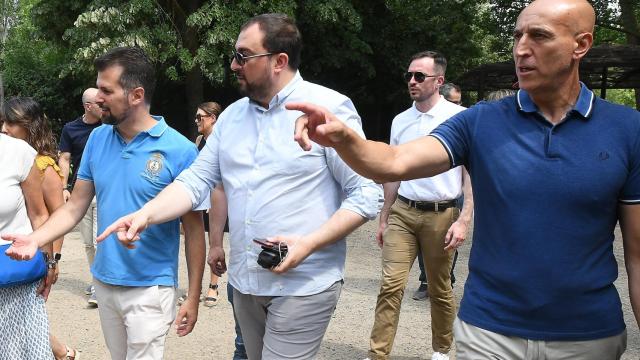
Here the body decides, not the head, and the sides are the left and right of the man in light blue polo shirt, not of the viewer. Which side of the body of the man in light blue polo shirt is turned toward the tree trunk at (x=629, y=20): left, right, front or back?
back

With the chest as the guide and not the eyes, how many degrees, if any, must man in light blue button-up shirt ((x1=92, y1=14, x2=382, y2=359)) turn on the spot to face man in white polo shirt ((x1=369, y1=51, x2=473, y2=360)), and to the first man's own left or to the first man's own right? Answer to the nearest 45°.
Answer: approximately 180°

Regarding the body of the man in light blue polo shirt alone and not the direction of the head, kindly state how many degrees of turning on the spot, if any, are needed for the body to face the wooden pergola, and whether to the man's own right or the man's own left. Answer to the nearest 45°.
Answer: approximately 180°

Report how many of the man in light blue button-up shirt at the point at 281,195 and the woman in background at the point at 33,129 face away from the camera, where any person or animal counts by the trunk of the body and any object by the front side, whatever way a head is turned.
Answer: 0

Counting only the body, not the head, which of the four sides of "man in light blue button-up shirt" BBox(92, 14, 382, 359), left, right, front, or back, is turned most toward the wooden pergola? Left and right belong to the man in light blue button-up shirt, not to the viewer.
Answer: back

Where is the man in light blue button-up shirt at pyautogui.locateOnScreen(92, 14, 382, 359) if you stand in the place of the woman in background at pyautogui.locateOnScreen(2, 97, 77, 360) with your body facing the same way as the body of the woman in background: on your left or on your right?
on your left

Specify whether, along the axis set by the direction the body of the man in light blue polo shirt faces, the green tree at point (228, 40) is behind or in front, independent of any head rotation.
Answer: behind

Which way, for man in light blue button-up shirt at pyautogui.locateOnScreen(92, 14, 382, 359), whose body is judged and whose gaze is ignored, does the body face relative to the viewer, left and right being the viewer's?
facing the viewer and to the left of the viewer

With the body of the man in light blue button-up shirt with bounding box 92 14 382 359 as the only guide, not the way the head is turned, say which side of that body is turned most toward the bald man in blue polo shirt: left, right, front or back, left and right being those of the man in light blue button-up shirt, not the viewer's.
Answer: left

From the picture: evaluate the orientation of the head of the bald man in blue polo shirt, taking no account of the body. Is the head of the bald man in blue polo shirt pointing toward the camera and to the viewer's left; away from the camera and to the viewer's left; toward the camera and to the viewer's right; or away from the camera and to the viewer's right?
toward the camera and to the viewer's left

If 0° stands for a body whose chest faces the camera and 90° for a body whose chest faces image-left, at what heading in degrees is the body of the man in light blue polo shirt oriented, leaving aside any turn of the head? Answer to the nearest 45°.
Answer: approximately 45°

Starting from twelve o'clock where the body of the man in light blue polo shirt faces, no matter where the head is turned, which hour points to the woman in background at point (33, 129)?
The woman in background is roughly at 4 o'clock from the man in light blue polo shirt.
